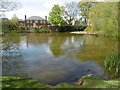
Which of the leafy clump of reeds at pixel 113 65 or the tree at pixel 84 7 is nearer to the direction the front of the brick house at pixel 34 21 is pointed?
the leafy clump of reeds

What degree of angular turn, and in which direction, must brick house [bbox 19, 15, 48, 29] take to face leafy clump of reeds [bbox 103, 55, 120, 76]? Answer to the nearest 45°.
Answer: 0° — it already faces it

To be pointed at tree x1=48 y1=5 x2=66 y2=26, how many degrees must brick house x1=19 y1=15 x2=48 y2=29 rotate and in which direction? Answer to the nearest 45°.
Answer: approximately 45° to its left

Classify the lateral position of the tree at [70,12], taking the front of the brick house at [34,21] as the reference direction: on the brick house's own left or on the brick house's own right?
on the brick house's own left

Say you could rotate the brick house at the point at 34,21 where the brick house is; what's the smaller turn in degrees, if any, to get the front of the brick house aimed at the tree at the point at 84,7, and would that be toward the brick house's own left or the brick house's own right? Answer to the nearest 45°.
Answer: approximately 45° to the brick house's own left

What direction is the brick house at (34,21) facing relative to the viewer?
toward the camera
